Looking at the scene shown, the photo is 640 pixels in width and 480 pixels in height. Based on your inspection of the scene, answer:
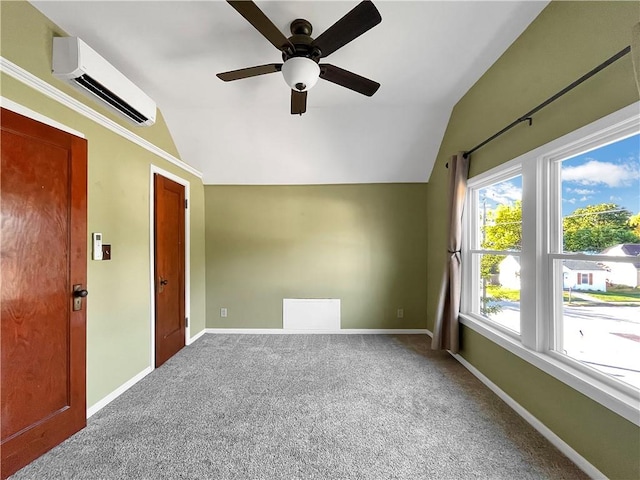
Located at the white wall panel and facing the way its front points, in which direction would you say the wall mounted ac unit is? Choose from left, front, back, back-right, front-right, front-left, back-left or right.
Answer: front-right

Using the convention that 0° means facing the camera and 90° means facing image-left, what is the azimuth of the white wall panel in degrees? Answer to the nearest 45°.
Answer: approximately 0°

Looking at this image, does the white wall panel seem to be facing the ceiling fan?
yes

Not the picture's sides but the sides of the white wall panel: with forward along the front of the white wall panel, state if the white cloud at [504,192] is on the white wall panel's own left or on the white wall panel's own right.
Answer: on the white wall panel's own left
